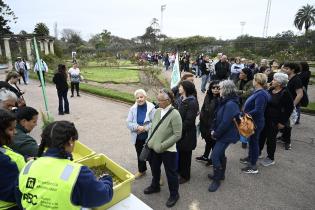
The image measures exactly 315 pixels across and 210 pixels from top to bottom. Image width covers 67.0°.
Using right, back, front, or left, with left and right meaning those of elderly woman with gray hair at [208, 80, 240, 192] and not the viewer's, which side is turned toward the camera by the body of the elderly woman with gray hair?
left

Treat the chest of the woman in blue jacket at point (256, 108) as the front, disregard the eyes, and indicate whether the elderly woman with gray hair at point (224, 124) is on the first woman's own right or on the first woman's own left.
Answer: on the first woman's own left

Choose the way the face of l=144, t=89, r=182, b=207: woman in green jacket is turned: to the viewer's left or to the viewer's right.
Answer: to the viewer's left

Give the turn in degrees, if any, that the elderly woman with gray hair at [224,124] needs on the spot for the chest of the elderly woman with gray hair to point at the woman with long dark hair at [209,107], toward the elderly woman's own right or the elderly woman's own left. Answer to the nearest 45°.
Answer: approximately 45° to the elderly woman's own right

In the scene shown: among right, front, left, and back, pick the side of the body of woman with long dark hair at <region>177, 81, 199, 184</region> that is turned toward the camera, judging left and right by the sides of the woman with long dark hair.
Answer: left

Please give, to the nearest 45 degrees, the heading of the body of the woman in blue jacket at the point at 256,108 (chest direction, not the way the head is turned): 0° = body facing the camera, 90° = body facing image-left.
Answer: approximately 90°

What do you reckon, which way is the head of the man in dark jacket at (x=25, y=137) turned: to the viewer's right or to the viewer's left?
to the viewer's right

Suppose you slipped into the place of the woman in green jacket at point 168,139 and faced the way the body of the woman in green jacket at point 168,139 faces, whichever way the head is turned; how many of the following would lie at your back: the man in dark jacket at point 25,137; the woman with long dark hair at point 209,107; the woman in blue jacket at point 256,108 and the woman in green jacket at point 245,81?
3

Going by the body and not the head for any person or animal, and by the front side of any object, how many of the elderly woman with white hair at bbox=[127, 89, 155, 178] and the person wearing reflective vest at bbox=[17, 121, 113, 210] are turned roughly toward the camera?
1

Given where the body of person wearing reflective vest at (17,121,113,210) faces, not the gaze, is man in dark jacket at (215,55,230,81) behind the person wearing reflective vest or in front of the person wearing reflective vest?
in front

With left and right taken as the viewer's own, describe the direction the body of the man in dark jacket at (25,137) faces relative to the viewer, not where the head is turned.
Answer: facing to the right of the viewer

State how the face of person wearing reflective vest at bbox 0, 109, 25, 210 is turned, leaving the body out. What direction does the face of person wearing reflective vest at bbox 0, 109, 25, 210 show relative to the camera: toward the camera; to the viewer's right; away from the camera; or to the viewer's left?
to the viewer's right

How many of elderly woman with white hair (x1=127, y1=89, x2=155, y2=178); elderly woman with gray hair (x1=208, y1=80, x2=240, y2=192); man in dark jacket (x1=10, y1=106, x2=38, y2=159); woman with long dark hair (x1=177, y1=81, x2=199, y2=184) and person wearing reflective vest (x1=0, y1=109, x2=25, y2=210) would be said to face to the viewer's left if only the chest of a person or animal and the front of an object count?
2

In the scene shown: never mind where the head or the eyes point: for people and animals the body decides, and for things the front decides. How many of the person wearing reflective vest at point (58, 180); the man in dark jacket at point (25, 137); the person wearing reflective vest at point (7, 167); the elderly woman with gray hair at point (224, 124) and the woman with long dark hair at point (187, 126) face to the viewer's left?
2

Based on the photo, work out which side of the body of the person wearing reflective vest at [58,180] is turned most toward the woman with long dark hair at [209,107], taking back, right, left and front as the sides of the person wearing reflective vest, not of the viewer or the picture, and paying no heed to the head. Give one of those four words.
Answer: front

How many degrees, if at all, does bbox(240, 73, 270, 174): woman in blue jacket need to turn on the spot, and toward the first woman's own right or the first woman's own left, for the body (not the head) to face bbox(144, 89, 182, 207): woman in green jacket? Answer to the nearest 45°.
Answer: approximately 45° to the first woman's own left

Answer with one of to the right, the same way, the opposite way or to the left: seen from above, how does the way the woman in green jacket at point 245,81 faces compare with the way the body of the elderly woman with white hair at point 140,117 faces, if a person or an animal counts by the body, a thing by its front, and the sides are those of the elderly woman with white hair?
to the right
